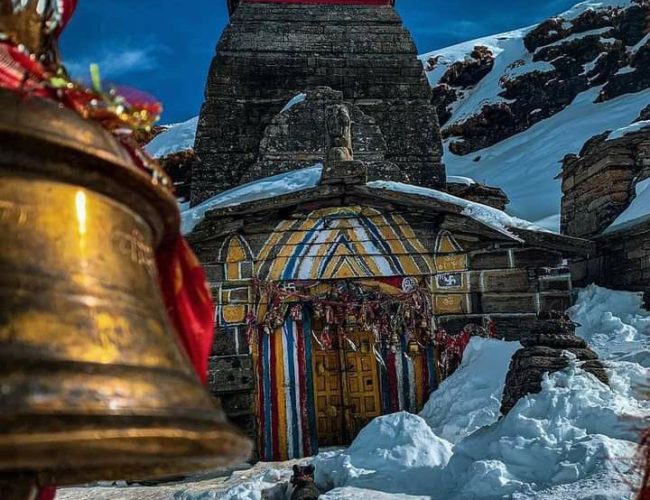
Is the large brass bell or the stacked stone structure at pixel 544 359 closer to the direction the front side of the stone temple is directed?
the large brass bell

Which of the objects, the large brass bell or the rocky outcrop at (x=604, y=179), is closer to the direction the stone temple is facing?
the large brass bell

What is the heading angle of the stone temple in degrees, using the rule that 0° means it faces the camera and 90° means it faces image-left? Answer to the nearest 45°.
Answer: approximately 0°

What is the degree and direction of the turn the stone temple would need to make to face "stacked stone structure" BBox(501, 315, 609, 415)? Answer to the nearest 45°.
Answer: approximately 45° to its left

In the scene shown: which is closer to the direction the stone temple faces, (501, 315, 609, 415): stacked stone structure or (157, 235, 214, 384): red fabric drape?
the red fabric drape

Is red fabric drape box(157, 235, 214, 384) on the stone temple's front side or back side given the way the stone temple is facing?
on the front side

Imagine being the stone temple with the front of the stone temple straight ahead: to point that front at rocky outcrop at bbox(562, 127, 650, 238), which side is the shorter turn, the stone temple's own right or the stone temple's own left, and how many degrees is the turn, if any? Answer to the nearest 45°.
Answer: approximately 135° to the stone temple's own left

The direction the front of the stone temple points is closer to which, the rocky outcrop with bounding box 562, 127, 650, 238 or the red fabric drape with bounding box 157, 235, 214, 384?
the red fabric drape

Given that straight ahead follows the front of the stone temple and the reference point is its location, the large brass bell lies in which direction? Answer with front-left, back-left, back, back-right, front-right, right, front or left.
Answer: front

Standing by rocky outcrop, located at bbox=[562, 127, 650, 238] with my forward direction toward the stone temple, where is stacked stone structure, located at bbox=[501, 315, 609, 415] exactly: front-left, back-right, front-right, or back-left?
front-left

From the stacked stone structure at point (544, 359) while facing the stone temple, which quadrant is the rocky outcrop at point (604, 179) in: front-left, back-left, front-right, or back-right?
front-right
